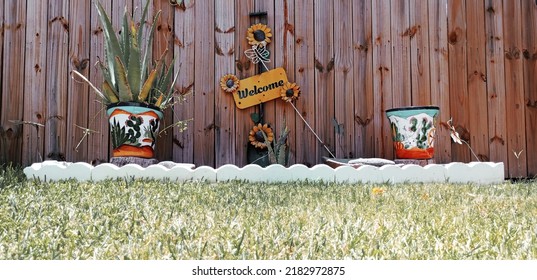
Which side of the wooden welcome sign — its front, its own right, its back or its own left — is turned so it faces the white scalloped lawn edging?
front

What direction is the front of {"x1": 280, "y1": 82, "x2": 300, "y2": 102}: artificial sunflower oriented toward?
toward the camera

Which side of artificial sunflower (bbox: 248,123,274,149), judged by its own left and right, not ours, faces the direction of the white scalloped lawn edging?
front

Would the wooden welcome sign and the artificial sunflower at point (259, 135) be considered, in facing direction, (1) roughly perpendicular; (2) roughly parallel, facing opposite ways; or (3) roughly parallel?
roughly parallel

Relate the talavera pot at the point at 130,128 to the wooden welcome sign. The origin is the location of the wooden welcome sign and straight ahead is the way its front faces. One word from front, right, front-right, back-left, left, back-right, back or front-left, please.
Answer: front-right

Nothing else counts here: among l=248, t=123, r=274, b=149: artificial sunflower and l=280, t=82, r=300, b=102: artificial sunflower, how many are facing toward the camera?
2

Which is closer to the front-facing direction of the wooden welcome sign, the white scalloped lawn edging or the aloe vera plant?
the white scalloped lawn edging

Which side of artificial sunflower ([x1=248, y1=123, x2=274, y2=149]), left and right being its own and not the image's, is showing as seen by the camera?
front
